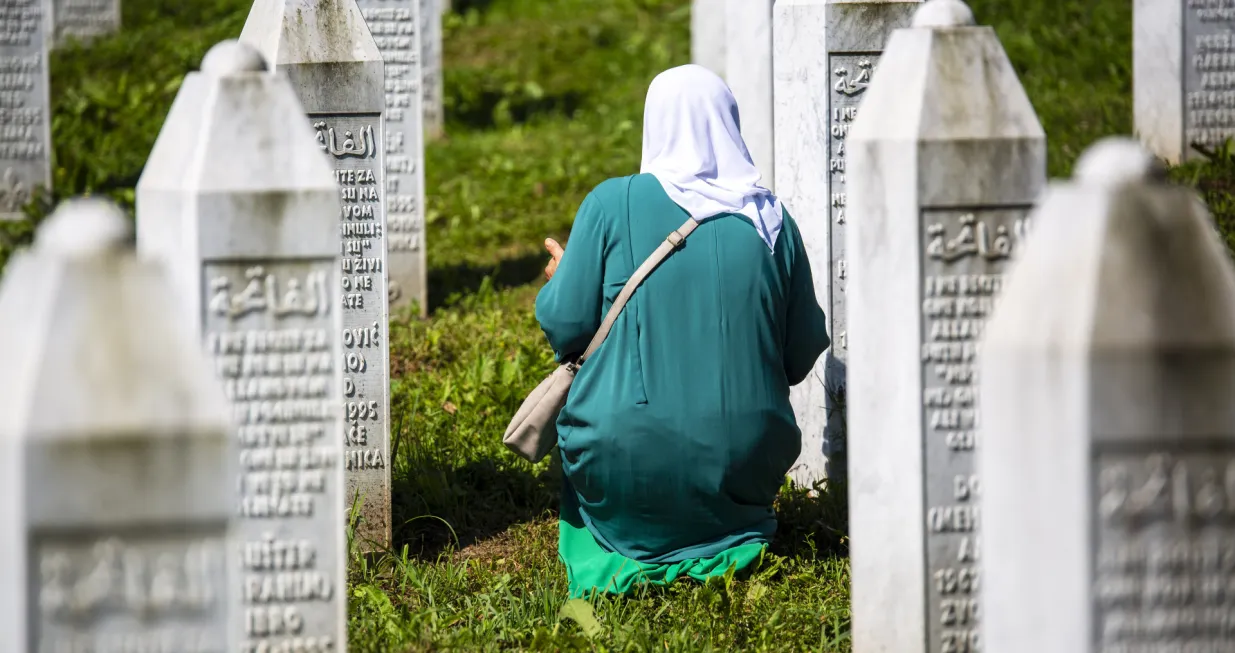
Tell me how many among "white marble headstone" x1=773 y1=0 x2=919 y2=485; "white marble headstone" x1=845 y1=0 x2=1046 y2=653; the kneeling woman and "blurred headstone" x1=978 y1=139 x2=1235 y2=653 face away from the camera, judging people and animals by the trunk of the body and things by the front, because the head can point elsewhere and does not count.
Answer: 1

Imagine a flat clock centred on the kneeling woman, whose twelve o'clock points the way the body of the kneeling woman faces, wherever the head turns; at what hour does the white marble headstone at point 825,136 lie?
The white marble headstone is roughly at 1 o'clock from the kneeling woman.

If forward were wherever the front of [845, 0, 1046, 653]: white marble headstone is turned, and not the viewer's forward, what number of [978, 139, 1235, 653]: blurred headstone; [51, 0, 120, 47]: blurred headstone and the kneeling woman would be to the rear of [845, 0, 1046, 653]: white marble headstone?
2

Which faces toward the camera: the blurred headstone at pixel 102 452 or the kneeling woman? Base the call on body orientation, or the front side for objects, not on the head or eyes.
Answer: the blurred headstone

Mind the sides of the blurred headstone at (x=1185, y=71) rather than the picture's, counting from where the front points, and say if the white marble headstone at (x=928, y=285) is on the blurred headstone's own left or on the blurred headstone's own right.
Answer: on the blurred headstone's own right

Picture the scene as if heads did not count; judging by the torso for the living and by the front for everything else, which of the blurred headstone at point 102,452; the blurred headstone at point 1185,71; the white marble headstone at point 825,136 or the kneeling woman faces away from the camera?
the kneeling woman

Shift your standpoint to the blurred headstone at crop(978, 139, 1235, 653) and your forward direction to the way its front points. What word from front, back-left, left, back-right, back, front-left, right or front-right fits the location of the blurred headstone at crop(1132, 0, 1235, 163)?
back-left

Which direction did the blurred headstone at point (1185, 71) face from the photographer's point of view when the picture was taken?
facing the viewer and to the right of the viewer

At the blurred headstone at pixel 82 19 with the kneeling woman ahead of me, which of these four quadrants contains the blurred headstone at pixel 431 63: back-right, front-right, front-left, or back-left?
front-left

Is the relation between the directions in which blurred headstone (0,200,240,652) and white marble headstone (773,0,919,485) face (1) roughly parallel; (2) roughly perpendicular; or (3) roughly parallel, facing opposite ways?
roughly parallel

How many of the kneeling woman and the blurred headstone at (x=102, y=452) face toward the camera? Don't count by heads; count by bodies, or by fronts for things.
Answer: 1

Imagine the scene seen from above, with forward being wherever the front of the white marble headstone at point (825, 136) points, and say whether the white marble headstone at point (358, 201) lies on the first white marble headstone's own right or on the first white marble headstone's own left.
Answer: on the first white marble headstone's own right

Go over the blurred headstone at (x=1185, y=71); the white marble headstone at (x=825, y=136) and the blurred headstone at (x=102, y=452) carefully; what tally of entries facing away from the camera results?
0

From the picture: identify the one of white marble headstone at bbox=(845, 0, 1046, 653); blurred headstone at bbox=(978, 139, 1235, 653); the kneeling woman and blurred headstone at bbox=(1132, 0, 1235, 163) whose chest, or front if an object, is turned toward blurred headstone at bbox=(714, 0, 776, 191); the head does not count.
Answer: the kneeling woman

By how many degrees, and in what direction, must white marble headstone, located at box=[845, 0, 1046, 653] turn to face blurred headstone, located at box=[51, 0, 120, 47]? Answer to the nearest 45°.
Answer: approximately 180°

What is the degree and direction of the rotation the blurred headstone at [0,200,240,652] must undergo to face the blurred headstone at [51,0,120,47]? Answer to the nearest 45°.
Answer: approximately 180°

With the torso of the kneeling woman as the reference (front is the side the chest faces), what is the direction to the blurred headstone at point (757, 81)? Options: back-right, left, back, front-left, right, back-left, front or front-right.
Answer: front

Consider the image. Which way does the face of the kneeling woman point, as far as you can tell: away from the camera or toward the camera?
away from the camera

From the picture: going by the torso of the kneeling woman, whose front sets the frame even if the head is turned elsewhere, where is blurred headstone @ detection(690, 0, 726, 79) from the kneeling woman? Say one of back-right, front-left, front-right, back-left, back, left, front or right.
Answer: front

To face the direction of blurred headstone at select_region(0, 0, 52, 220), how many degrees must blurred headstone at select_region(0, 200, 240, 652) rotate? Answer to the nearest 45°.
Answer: approximately 180°
